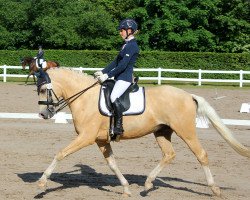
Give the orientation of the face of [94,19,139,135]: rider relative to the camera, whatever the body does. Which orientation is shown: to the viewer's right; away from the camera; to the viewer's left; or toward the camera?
to the viewer's left

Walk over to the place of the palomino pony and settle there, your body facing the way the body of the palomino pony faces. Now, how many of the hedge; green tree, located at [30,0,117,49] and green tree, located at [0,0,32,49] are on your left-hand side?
0

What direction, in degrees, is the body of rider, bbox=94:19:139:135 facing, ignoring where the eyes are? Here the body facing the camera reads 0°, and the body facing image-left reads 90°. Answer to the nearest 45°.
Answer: approximately 90°

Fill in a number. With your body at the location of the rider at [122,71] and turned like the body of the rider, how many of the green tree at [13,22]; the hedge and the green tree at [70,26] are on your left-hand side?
0

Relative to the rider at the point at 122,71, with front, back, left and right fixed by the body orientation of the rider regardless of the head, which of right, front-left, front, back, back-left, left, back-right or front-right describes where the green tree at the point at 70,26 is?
right

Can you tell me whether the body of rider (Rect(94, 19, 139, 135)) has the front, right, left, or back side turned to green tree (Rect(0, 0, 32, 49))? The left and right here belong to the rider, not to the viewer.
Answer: right

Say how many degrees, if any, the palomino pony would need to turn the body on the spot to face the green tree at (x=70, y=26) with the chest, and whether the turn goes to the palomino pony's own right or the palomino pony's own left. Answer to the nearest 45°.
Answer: approximately 90° to the palomino pony's own right

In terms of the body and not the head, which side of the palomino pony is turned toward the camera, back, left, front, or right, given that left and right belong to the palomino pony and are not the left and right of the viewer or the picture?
left

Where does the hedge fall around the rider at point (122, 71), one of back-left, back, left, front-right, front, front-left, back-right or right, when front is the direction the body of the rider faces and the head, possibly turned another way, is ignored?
right

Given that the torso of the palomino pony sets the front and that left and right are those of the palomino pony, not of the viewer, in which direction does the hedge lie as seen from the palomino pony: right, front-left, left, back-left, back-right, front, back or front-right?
right
